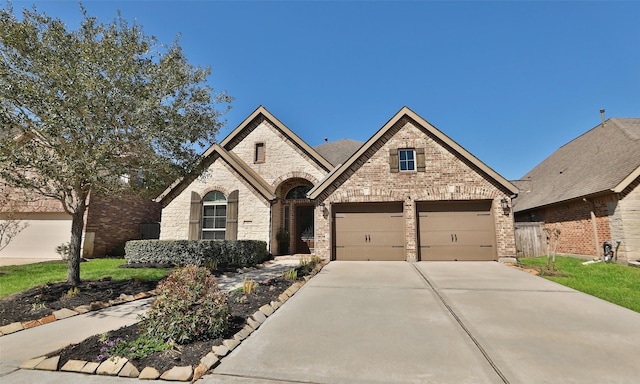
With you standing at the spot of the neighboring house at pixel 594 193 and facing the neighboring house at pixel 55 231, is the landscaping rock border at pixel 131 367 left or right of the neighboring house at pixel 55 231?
left

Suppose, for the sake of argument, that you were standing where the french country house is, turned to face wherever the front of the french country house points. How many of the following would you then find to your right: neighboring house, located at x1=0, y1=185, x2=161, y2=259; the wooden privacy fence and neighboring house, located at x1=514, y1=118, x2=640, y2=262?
1

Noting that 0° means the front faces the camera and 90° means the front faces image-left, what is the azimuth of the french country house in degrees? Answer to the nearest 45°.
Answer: approximately 0°

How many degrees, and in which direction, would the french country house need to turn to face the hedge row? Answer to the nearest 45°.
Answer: approximately 90° to its right

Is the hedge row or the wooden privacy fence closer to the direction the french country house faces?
the hedge row

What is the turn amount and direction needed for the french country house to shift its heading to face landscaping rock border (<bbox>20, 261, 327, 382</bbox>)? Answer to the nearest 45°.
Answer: approximately 45° to its right

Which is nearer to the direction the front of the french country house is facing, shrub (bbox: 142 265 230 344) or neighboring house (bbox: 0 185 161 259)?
the shrub

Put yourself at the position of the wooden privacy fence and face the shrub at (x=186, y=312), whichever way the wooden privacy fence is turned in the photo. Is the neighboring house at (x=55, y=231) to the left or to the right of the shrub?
right

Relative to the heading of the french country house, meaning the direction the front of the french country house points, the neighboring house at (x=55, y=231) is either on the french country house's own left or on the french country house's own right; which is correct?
on the french country house's own right

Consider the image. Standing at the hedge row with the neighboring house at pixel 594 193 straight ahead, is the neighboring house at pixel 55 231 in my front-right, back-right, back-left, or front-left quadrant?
back-left

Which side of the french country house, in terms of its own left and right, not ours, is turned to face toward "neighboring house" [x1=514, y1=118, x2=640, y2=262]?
left

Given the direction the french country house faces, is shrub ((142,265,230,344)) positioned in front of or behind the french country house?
in front
